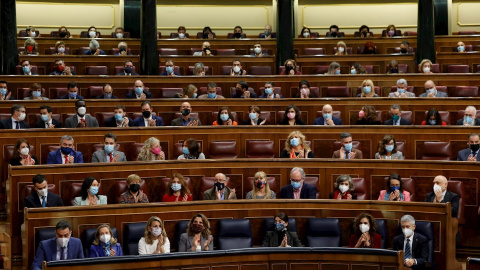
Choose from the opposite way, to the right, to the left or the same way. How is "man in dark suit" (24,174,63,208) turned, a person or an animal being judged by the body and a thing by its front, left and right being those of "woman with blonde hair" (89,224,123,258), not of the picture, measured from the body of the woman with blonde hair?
the same way

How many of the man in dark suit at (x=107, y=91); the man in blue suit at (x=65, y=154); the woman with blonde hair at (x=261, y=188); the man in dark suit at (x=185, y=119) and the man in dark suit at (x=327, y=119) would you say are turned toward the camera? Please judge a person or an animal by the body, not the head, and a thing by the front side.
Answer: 5

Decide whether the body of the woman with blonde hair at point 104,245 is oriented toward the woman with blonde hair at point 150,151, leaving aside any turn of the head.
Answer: no

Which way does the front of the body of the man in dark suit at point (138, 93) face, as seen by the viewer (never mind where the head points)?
toward the camera

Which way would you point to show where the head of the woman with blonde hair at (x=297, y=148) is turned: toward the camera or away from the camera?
toward the camera

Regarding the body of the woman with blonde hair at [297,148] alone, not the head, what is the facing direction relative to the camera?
toward the camera

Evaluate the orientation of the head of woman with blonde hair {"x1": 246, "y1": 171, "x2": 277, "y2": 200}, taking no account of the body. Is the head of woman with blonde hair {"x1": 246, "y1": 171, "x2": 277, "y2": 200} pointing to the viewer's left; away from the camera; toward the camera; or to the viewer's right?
toward the camera

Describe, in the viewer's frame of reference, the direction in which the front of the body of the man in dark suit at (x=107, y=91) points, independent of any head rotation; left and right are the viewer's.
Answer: facing the viewer

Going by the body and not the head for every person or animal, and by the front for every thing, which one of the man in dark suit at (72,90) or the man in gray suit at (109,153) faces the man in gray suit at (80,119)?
the man in dark suit

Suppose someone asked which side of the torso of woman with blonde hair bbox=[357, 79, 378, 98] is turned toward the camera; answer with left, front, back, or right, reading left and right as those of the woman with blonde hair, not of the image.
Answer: front

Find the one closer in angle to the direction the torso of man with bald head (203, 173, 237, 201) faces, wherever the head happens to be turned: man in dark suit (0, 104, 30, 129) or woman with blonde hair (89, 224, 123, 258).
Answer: the woman with blonde hair

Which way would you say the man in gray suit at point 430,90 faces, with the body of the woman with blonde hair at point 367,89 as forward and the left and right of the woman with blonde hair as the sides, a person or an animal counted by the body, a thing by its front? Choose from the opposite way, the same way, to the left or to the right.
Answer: the same way

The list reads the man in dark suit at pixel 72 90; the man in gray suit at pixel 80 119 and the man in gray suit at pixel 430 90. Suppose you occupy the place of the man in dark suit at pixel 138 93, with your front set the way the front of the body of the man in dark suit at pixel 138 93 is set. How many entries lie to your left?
1

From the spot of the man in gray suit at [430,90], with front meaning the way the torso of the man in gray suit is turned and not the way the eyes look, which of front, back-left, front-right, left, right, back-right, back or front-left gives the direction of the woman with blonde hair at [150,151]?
front-right

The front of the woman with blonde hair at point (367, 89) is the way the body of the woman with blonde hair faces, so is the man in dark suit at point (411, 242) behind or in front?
in front
